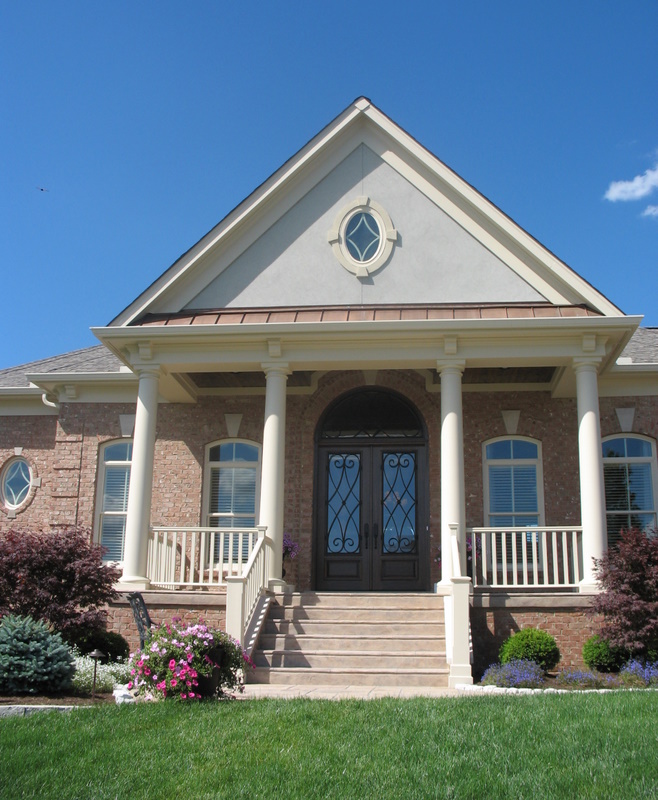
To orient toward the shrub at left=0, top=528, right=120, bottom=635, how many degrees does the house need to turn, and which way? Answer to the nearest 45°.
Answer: approximately 45° to its right

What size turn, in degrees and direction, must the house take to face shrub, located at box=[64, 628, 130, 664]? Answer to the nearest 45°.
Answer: approximately 45° to its right

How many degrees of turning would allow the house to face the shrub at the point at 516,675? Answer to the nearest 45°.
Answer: approximately 45° to its left

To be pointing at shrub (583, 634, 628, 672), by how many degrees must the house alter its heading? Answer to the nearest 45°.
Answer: approximately 45° to its left

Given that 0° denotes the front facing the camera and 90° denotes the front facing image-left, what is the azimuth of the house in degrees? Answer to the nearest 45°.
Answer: approximately 0°

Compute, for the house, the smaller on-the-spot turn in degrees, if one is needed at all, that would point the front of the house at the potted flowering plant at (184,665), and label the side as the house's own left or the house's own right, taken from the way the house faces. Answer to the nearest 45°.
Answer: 0° — it already faces it
